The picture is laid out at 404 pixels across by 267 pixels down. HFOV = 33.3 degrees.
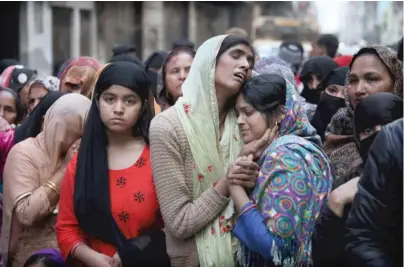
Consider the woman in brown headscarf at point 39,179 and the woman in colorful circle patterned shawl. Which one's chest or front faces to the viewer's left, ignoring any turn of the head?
the woman in colorful circle patterned shawl

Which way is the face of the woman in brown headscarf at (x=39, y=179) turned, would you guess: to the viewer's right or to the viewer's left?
to the viewer's right

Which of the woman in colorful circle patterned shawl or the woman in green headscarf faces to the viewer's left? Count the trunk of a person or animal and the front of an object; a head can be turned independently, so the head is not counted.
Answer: the woman in colorful circle patterned shawl

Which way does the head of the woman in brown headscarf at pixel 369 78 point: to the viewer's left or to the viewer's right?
to the viewer's left

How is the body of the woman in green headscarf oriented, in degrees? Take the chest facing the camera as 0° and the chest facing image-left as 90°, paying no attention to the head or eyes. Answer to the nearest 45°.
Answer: approximately 315°

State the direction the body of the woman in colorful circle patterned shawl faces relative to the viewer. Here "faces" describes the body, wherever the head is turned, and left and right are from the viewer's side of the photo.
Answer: facing to the left of the viewer

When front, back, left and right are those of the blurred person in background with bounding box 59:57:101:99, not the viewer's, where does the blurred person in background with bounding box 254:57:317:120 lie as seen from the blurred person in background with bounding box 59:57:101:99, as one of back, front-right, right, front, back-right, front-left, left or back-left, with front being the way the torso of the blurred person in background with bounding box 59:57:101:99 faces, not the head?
back-left

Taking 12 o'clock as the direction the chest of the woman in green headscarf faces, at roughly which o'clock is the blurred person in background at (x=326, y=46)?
The blurred person in background is roughly at 8 o'clock from the woman in green headscarf.

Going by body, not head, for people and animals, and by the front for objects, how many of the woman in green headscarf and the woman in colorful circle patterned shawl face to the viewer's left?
1

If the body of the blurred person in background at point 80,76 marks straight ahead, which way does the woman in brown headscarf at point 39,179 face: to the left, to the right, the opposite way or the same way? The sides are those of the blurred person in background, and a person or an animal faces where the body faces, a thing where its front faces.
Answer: to the left

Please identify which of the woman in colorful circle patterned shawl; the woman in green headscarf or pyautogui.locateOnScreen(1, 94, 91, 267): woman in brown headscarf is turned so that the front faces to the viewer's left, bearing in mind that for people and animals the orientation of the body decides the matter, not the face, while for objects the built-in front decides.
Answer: the woman in colorful circle patterned shawl

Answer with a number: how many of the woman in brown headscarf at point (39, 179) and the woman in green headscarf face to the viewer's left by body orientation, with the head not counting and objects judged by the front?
0
